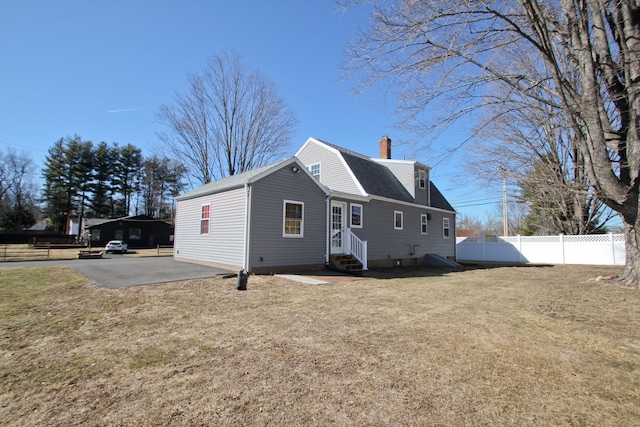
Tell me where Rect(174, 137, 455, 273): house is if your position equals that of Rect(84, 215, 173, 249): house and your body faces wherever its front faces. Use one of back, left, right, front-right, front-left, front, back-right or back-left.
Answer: front

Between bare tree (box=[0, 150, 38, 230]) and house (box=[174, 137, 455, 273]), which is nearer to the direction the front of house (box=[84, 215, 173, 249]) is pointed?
the house

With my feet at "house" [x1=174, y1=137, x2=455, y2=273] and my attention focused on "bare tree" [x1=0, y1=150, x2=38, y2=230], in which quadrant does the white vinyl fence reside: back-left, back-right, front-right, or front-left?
back-right

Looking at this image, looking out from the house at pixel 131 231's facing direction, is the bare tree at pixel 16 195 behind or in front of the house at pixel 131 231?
behind

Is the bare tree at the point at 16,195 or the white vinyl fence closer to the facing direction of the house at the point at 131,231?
the white vinyl fence

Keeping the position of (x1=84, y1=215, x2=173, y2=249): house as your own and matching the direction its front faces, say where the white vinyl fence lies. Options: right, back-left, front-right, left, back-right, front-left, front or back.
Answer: front-left

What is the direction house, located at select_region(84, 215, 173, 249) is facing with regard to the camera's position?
facing the viewer
